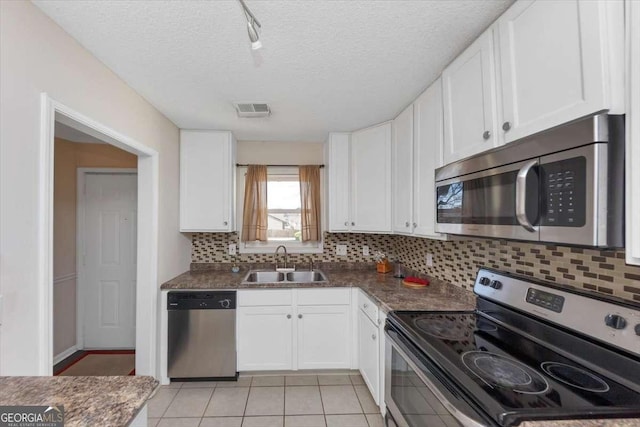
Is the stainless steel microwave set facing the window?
no

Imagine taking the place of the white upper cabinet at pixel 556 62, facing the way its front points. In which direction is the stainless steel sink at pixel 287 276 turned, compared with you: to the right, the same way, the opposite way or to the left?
to the left

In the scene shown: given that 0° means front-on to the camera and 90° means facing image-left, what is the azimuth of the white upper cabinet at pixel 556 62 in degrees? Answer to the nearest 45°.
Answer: approximately 45°

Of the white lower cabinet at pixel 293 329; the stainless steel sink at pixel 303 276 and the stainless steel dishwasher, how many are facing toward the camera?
3

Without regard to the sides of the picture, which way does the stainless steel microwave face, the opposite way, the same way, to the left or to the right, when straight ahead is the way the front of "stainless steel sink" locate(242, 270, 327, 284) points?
to the right

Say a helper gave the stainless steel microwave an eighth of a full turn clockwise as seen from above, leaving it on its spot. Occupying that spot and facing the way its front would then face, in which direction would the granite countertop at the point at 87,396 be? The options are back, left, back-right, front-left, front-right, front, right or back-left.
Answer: front-left

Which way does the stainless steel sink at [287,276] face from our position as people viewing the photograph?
facing the viewer

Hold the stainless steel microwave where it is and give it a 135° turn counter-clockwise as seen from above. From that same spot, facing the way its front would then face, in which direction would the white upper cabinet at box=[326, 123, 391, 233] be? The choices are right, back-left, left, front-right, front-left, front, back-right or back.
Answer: back-left

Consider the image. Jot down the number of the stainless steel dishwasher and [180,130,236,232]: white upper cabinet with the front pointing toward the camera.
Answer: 2

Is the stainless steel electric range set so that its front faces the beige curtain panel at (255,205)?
no

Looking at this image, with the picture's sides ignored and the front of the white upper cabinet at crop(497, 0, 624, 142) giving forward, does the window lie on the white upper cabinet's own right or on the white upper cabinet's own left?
on the white upper cabinet's own right

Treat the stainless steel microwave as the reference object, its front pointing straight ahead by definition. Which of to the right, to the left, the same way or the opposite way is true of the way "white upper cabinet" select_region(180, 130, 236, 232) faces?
to the left

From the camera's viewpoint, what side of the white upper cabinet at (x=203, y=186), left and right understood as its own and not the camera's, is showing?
front

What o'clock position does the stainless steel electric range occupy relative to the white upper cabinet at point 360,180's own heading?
The stainless steel electric range is roughly at 10 o'clock from the white upper cabinet.

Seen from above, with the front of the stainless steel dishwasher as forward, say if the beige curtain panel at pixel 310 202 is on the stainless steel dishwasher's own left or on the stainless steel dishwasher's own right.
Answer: on the stainless steel dishwasher's own left
